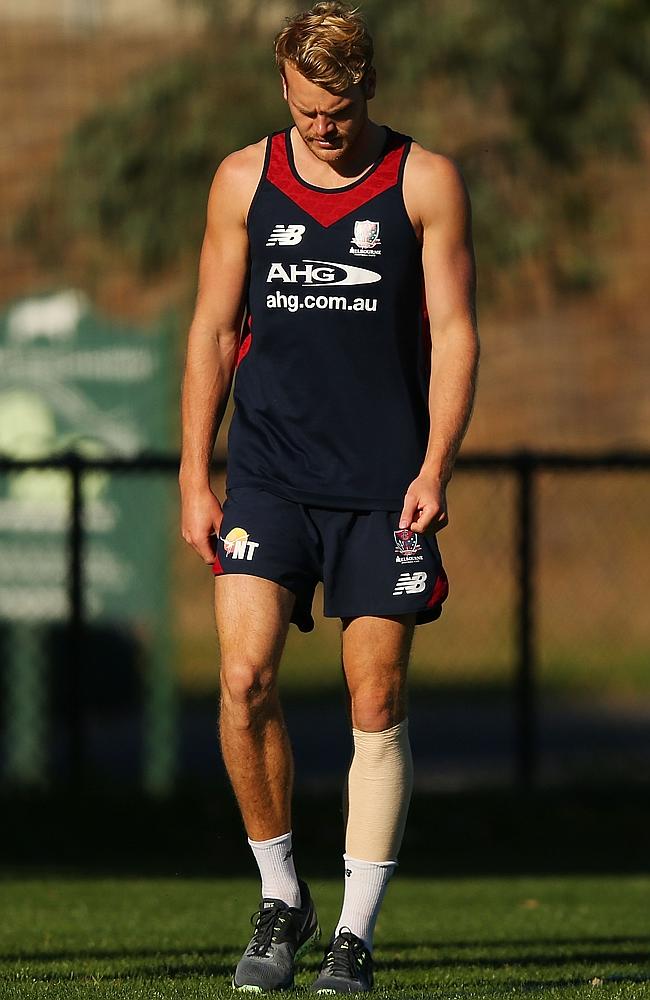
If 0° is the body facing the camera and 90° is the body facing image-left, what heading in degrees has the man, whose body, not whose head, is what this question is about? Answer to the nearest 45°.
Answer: approximately 0°

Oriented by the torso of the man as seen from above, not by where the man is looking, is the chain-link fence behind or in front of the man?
behind
